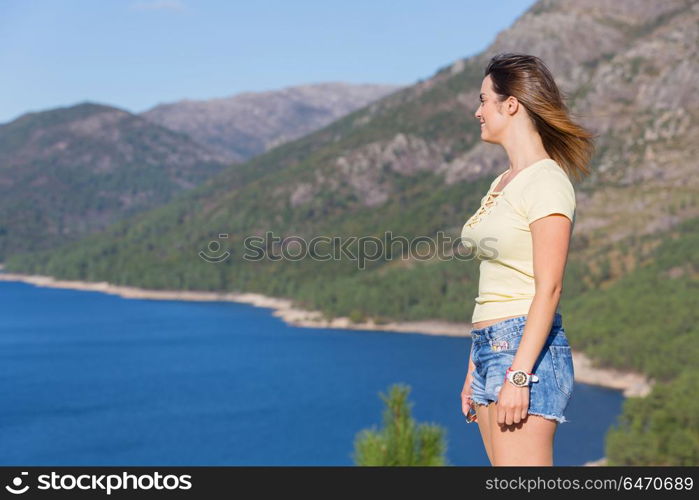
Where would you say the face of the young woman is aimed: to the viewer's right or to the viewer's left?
to the viewer's left

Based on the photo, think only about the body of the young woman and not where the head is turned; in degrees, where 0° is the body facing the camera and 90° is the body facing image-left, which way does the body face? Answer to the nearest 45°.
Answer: approximately 90°
